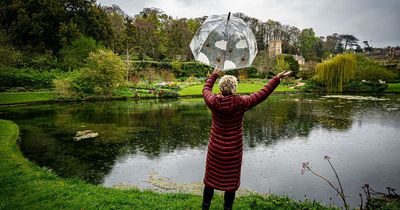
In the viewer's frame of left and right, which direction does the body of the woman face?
facing away from the viewer

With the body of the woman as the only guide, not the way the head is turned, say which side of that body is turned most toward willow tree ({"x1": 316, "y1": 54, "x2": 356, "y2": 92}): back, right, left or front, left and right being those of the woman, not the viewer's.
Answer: front

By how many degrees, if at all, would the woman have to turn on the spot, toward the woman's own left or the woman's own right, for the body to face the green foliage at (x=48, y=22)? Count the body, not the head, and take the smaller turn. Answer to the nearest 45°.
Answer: approximately 45° to the woman's own left

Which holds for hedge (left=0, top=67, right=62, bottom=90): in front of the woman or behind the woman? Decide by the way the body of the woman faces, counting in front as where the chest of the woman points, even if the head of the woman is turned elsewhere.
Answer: in front

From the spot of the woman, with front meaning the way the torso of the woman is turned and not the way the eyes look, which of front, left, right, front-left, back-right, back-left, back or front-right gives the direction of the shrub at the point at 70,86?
front-left

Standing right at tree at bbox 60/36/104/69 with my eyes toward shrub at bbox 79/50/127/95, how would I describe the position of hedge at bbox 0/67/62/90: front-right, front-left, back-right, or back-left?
front-right

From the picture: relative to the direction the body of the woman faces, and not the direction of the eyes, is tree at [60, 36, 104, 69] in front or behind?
in front

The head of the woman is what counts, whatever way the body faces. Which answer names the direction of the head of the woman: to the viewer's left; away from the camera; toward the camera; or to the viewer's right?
away from the camera

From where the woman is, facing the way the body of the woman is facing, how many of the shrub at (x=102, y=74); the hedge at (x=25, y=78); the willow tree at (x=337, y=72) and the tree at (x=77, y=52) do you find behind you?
0

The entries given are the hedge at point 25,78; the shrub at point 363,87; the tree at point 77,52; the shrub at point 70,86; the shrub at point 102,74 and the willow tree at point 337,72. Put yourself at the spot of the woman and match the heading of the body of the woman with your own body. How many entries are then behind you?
0

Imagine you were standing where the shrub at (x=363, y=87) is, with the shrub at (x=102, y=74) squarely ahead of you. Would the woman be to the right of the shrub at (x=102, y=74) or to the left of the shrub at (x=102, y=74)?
left
